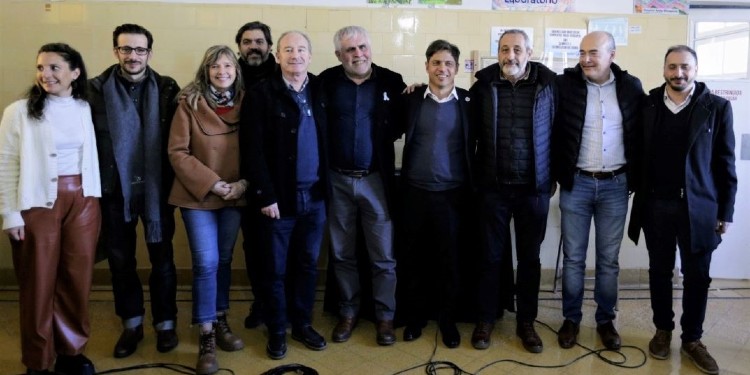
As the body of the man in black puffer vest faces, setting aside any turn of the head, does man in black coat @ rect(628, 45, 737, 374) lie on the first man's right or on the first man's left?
on the first man's left

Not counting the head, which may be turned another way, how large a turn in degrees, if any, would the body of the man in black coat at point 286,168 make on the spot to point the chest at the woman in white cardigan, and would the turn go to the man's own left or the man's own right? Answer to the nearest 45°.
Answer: approximately 135° to the man's own right

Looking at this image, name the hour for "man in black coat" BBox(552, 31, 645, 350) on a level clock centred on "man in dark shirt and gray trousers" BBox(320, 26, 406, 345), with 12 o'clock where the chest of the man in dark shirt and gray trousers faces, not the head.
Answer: The man in black coat is roughly at 9 o'clock from the man in dark shirt and gray trousers.

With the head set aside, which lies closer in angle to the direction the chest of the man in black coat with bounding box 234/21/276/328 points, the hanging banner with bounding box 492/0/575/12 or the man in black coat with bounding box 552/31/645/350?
the man in black coat
